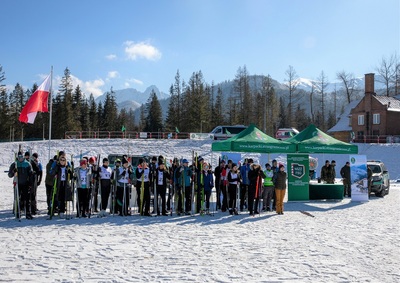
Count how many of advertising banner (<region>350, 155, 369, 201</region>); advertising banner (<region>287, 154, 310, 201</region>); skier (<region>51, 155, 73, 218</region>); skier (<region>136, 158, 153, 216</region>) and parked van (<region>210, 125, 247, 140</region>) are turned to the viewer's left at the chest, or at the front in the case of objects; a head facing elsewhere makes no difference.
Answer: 1

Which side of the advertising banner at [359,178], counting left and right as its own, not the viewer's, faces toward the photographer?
front

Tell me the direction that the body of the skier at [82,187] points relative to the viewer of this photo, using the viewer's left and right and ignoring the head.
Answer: facing the viewer

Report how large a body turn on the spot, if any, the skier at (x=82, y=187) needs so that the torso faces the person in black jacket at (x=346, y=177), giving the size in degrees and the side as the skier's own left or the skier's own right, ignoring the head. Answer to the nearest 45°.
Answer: approximately 90° to the skier's own left

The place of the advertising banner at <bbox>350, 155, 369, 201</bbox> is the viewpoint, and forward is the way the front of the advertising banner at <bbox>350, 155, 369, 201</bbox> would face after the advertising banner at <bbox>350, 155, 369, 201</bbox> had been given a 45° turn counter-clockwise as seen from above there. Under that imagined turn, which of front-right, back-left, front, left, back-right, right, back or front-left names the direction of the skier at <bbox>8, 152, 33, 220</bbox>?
right

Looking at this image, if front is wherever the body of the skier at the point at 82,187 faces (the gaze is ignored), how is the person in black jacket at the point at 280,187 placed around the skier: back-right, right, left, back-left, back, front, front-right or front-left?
left

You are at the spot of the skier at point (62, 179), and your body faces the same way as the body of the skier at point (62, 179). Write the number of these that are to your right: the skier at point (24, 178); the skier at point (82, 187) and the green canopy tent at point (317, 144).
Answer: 1

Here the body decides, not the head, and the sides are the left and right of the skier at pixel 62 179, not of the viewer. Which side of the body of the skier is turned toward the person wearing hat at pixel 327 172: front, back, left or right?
left

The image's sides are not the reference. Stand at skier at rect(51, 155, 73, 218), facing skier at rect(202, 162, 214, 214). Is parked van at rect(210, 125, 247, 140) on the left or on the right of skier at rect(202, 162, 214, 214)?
left

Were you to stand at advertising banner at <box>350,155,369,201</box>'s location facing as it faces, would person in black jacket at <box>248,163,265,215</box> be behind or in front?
in front

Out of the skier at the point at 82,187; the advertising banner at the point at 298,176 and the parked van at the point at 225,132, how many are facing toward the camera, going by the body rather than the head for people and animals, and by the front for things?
2

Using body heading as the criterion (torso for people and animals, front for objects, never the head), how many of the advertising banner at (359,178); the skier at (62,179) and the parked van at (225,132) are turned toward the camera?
2

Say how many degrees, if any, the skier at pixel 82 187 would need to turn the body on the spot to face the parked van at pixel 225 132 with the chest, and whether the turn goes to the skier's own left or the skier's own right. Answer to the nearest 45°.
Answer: approximately 135° to the skier's own left

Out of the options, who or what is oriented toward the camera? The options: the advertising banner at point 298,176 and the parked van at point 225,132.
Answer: the advertising banner

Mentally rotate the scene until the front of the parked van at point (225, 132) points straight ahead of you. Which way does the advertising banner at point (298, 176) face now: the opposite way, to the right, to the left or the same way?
to the left

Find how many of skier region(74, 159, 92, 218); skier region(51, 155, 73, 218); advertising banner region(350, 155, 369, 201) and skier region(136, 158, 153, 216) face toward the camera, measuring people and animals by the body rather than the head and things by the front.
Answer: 4

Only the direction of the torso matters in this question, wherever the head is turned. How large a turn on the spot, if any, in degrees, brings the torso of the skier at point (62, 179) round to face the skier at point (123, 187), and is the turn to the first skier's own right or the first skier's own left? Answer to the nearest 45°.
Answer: approximately 90° to the first skier's own left
